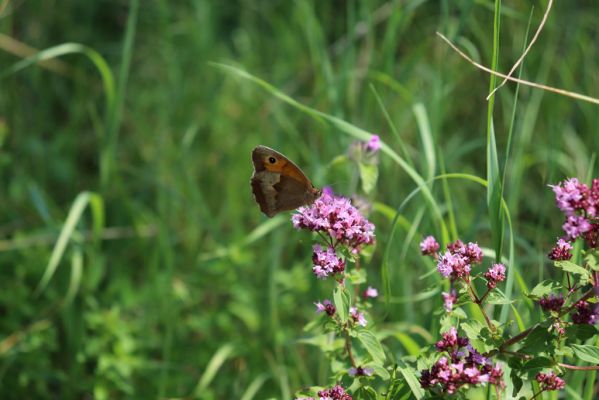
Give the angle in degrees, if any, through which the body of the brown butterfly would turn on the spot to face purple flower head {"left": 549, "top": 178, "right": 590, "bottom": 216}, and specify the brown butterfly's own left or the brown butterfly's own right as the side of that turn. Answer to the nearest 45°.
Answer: approximately 45° to the brown butterfly's own right

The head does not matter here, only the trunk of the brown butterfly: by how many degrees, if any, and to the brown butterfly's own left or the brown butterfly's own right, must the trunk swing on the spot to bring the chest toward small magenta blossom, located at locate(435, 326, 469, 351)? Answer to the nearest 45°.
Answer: approximately 45° to the brown butterfly's own right

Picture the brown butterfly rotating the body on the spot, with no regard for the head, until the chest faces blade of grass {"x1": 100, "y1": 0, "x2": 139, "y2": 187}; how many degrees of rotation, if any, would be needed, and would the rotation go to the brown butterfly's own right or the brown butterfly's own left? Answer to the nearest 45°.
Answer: approximately 135° to the brown butterfly's own left

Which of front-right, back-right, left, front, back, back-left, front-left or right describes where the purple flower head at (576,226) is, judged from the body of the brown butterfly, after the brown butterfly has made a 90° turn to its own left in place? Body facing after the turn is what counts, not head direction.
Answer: back-right

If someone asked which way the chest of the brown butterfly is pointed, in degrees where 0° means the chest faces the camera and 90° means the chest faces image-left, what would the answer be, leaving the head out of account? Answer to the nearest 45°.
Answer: approximately 270°

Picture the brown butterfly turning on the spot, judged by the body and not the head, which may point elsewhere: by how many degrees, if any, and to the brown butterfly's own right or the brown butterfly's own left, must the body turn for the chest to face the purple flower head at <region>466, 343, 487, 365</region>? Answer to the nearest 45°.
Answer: approximately 45° to the brown butterfly's own right

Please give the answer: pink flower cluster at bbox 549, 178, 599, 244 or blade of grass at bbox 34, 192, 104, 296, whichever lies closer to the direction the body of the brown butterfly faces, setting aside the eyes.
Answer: the pink flower cluster

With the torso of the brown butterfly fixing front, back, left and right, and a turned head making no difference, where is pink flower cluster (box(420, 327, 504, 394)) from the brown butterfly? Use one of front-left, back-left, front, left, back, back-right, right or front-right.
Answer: front-right

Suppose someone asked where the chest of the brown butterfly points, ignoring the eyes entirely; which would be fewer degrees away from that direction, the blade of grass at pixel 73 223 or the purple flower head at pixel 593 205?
the purple flower head
